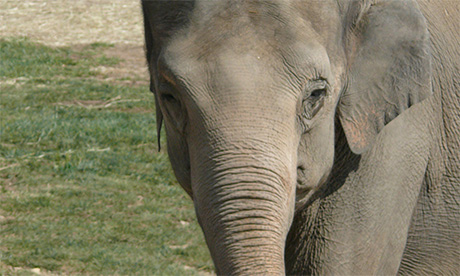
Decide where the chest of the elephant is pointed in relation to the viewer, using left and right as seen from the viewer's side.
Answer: facing the viewer and to the left of the viewer
